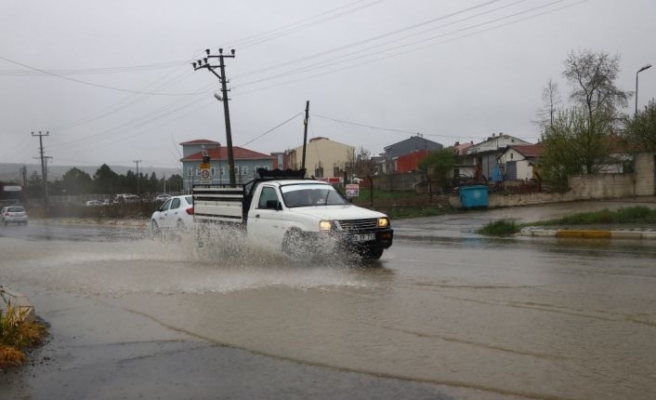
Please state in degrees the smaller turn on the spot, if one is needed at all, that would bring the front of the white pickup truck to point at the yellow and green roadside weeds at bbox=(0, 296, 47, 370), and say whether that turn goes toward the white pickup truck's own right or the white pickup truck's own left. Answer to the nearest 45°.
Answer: approximately 90° to the white pickup truck's own right

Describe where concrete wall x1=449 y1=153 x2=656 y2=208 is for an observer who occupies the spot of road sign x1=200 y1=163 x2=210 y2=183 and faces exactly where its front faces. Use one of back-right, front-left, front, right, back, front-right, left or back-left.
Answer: left

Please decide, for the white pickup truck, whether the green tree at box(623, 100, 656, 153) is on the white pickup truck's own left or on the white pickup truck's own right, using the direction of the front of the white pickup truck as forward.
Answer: on the white pickup truck's own left

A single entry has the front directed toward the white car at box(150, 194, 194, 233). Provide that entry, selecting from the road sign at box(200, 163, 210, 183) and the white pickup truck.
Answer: the road sign

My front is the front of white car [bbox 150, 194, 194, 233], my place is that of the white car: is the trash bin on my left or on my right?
on my right

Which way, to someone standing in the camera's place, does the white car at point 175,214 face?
facing away from the viewer and to the left of the viewer

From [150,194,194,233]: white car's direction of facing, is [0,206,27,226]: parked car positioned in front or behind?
in front

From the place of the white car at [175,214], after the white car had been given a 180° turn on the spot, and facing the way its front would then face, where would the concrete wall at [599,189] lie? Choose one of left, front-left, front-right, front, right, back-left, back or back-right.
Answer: front-left

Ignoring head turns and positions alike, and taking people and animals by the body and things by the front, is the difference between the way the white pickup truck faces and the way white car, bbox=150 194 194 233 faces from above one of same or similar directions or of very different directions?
very different directions

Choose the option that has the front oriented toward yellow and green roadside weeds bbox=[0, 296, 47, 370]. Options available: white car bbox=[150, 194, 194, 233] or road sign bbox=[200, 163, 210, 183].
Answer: the road sign

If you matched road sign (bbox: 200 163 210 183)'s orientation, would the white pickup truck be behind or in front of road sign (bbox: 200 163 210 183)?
in front

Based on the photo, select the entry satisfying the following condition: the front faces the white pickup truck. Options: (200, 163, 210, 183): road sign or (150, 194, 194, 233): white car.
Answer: the road sign

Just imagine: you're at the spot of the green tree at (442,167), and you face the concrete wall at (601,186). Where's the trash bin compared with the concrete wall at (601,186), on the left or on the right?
right

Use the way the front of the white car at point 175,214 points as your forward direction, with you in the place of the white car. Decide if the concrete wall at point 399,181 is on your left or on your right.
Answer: on your right

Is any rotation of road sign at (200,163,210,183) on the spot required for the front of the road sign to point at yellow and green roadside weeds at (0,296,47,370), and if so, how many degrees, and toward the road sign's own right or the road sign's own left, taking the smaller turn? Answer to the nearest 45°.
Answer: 0° — it already faces it

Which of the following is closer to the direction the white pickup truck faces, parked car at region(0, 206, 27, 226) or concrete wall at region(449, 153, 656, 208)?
the concrete wall

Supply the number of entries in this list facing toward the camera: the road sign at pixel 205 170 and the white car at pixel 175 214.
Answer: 1
